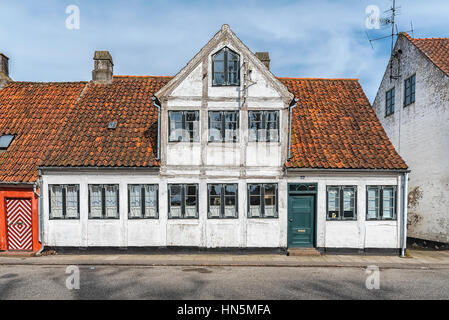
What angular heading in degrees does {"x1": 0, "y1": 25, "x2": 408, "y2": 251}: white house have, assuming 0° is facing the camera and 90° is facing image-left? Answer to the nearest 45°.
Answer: approximately 0°
